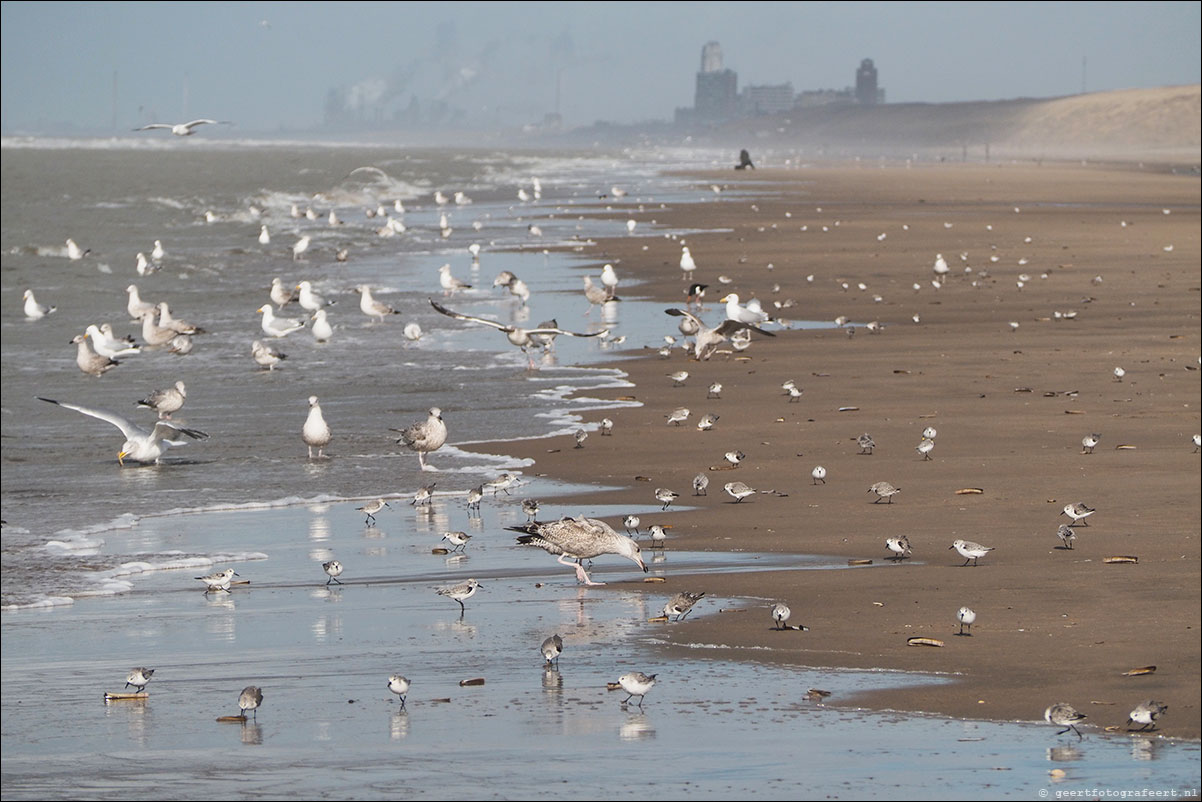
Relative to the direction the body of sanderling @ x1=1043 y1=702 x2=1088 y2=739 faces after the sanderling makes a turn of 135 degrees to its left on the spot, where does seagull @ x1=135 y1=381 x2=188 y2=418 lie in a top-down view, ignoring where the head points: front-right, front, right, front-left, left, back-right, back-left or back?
back

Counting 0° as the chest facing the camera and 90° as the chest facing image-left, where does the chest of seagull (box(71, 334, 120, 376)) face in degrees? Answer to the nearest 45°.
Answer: approximately 90°

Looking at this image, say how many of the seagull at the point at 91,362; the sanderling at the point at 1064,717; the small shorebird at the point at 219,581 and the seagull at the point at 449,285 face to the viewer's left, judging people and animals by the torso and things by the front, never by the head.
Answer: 3

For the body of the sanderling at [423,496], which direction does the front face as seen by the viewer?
to the viewer's left

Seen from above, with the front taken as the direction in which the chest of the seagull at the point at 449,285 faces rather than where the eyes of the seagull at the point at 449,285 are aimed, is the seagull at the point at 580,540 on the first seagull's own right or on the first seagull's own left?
on the first seagull's own left

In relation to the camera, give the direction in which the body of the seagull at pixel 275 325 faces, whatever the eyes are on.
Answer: to the viewer's left

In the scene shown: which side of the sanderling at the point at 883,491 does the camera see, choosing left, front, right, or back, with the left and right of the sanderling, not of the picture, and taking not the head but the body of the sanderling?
left

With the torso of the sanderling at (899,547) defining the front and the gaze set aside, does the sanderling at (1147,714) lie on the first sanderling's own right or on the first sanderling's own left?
on the first sanderling's own left

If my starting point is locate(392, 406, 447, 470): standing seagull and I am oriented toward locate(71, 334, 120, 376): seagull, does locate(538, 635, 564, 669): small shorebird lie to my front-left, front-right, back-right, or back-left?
back-left

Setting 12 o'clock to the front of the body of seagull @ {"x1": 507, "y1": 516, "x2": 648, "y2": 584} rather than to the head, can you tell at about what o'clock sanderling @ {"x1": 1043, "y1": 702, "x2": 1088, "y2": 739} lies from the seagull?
The sanderling is roughly at 2 o'clock from the seagull.

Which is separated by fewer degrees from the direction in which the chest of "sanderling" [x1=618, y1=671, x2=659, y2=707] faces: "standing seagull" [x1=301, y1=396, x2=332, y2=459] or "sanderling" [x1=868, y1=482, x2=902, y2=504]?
the standing seagull

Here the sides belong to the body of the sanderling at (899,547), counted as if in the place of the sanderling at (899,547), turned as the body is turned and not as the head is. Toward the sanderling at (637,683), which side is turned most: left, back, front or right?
front

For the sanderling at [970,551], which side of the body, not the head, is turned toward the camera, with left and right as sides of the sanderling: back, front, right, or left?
left

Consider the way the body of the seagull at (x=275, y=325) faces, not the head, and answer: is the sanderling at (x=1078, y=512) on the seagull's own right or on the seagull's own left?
on the seagull's own left

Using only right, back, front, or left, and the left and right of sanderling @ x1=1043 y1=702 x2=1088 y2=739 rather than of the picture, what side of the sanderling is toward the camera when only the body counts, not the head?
left
